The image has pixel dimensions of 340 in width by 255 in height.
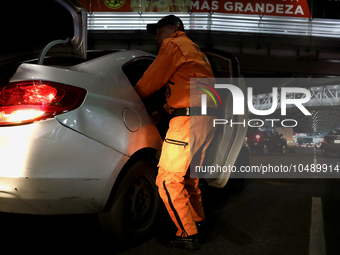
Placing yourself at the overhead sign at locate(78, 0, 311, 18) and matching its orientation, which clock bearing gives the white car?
The white car is roughly at 12 o'clock from the overhead sign.

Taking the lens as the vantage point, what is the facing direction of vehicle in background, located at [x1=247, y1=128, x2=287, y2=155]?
facing away from the viewer and to the right of the viewer

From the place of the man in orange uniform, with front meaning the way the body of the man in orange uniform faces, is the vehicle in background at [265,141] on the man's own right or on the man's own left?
on the man's own right

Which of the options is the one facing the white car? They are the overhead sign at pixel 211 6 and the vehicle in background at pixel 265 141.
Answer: the overhead sign

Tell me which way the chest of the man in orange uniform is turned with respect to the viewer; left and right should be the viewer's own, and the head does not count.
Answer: facing to the left of the viewer

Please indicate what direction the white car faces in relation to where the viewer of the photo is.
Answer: facing away from the viewer and to the right of the viewer

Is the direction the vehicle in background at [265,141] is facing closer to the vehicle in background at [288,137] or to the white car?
the vehicle in background
